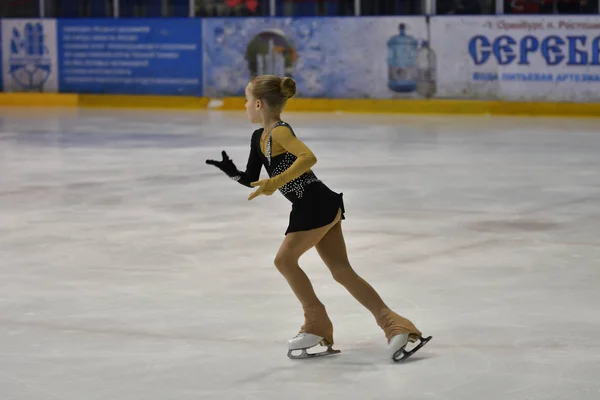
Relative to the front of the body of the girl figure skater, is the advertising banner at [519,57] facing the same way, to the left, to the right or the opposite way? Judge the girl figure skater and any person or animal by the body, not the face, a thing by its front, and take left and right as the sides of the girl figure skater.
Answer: to the left

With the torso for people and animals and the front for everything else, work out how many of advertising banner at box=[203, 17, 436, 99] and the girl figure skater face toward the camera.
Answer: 1

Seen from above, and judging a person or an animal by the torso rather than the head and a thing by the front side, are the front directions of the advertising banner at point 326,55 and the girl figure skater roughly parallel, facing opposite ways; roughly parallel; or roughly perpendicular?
roughly perpendicular

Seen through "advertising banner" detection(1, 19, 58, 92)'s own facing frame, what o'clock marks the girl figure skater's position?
The girl figure skater is roughly at 12 o'clock from the advertising banner.

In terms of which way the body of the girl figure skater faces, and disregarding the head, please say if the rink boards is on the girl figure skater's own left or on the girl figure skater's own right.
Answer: on the girl figure skater's own right

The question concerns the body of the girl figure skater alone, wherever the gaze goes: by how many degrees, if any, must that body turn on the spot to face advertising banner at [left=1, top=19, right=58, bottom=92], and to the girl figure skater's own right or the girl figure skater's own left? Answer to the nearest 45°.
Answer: approximately 90° to the girl figure skater's own right

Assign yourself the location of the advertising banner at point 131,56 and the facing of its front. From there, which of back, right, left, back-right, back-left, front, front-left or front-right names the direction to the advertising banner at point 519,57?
front-left

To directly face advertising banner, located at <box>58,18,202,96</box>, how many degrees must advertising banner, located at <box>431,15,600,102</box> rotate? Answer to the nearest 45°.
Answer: approximately 90° to its right

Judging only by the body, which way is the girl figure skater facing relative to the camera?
to the viewer's left

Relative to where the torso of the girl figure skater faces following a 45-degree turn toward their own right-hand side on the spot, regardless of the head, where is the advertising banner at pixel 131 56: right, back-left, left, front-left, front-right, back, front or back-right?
front-right

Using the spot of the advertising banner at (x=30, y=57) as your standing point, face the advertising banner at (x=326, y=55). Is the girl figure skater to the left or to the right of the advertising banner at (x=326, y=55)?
right

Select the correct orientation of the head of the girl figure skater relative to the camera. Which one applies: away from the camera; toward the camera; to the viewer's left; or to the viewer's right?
to the viewer's left
